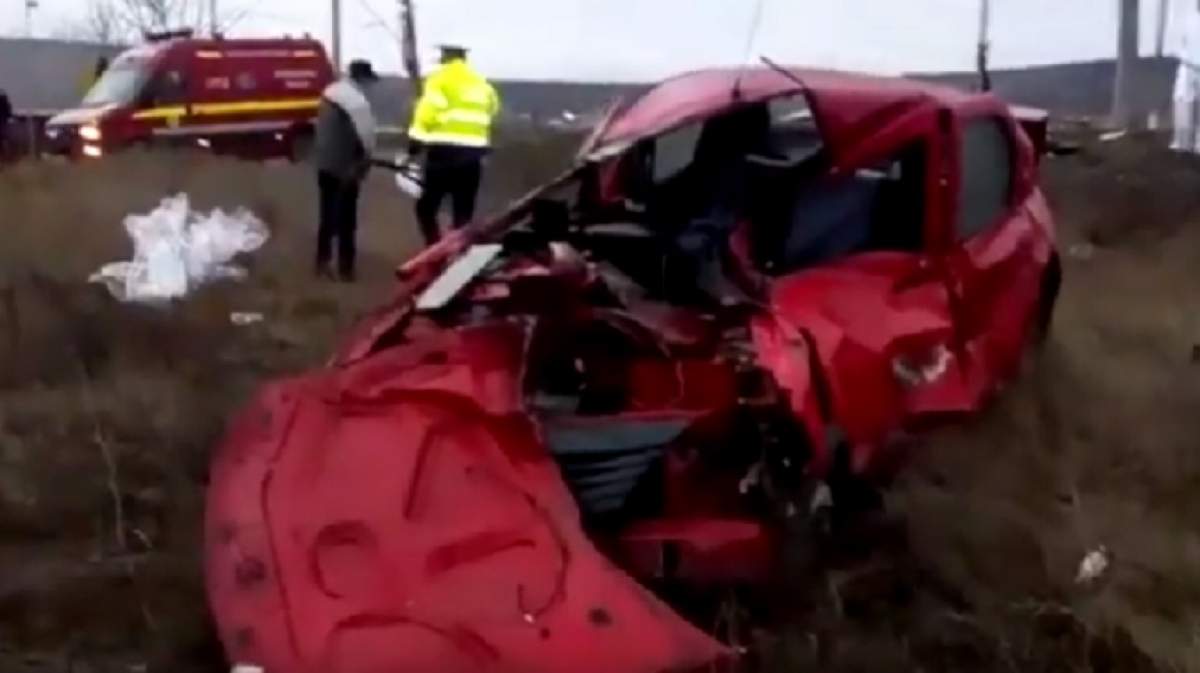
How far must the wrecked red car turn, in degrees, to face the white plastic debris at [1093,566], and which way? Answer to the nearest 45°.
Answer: approximately 135° to its left

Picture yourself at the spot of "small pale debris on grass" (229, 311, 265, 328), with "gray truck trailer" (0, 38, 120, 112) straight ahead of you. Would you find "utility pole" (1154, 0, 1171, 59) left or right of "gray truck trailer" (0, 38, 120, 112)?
right

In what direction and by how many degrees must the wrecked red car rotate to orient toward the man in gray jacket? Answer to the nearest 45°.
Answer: approximately 135° to its right

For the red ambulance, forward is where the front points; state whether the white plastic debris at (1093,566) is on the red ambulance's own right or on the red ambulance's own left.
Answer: on the red ambulance's own left

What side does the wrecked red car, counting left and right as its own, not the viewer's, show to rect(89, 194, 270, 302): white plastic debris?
right

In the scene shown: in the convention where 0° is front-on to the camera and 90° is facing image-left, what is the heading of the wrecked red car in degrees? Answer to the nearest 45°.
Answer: approximately 45°

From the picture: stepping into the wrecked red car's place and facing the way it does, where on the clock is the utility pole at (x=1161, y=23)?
The utility pole is roughly at 5 o'clock from the wrecked red car.

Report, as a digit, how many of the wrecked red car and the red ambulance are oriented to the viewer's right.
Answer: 0

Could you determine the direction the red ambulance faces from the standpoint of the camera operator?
facing the viewer and to the left of the viewer

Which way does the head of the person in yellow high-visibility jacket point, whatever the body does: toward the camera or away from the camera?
away from the camera
